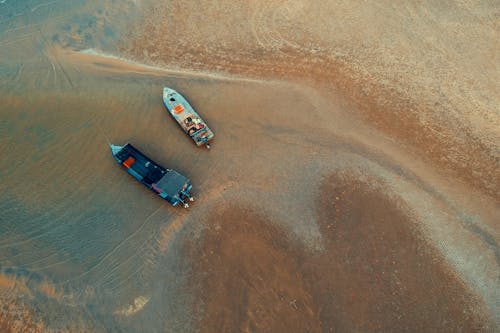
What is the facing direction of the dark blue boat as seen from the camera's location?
facing away from the viewer and to the left of the viewer
